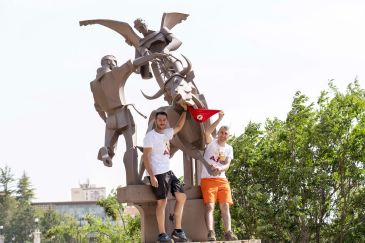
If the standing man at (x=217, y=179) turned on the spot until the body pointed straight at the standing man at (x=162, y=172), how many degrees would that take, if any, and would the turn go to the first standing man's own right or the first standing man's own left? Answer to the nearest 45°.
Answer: approximately 45° to the first standing man's own right

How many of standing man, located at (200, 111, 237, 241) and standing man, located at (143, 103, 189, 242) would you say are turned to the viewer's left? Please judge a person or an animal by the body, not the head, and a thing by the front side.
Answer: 0

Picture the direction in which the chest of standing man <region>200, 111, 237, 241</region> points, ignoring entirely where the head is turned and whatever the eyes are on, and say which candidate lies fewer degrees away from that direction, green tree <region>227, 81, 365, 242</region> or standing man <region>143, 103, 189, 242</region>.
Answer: the standing man
